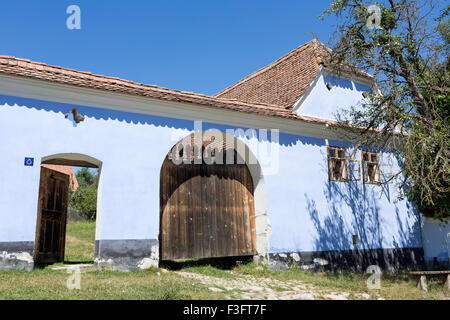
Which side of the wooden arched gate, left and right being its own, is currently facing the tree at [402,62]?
left

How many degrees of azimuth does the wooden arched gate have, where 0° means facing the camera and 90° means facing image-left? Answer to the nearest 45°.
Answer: approximately 0°

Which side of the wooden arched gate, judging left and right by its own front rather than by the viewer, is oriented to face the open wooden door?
right

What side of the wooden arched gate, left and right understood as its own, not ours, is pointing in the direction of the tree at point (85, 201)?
back

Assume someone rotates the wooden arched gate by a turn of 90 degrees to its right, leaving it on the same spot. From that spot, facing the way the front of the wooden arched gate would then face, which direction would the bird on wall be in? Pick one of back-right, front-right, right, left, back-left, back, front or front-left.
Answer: front-left
